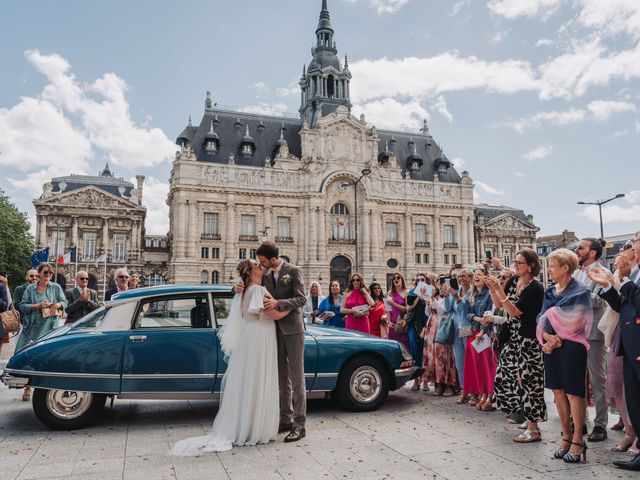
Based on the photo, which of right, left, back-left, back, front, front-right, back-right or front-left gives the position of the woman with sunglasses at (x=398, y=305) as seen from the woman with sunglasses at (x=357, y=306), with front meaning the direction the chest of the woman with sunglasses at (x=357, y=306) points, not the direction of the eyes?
back-left

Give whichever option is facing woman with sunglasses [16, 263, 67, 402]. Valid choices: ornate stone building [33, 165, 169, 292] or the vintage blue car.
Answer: the ornate stone building

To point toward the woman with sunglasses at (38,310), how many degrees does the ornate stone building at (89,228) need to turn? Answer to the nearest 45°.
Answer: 0° — it already faces them

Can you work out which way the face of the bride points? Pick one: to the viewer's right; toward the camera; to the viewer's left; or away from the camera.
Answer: to the viewer's right

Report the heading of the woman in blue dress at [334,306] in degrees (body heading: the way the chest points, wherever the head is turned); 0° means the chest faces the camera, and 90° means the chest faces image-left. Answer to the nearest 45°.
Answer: approximately 0°

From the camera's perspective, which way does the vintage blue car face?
to the viewer's right

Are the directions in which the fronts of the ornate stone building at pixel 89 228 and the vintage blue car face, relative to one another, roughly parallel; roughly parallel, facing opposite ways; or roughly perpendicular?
roughly perpendicular

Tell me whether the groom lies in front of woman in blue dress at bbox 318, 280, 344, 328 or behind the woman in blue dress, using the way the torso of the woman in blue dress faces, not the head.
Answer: in front

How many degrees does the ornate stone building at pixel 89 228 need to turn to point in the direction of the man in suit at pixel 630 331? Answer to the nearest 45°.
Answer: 0° — it already faces them
